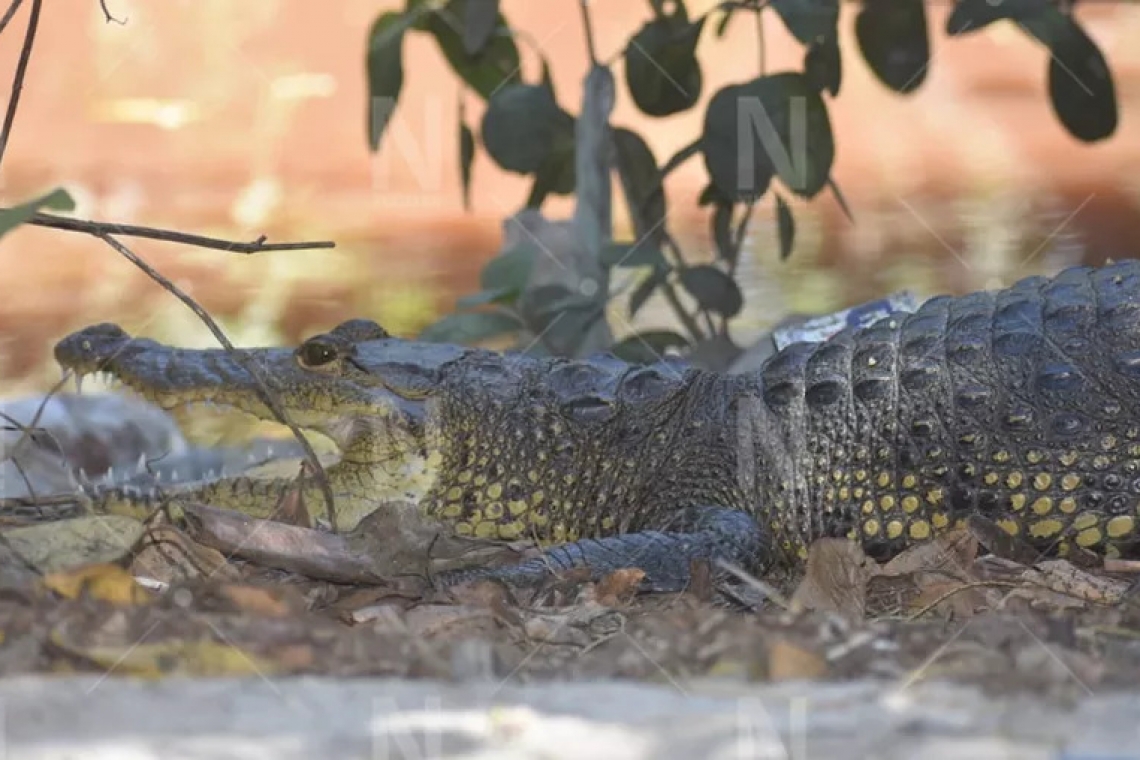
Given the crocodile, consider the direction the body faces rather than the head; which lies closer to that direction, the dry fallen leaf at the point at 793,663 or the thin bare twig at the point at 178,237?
the thin bare twig

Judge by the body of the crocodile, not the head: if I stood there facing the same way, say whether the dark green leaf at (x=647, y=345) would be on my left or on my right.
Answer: on my right

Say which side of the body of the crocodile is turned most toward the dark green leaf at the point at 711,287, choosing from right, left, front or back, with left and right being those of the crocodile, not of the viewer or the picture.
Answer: right

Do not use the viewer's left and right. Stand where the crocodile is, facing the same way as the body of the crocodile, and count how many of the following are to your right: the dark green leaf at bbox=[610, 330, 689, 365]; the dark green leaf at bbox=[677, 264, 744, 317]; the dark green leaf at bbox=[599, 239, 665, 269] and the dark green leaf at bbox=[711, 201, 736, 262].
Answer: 4

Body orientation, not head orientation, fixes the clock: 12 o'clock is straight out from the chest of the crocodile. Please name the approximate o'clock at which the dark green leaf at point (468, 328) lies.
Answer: The dark green leaf is roughly at 2 o'clock from the crocodile.

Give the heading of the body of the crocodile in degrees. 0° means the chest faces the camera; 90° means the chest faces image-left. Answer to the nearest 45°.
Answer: approximately 90°

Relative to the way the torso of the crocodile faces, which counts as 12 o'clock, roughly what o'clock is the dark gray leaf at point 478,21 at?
The dark gray leaf is roughly at 2 o'clock from the crocodile.

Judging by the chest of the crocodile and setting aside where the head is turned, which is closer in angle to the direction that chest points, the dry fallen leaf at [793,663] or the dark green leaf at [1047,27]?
the dry fallen leaf

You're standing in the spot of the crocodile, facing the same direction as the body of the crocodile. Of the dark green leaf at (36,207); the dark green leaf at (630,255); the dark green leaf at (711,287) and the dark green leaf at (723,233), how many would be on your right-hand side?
3

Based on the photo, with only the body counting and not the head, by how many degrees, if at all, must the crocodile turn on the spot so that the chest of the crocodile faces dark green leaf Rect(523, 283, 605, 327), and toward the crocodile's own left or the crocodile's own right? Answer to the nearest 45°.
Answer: approximately 90° to the crocodile's own right

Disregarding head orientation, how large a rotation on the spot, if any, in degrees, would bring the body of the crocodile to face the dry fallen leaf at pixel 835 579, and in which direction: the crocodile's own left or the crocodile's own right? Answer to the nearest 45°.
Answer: approximately 90° to the crocodile's own left

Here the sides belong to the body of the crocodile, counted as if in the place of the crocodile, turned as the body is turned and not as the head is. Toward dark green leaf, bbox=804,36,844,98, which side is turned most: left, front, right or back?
right

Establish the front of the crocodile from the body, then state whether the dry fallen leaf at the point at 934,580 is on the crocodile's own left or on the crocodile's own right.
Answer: on the crocodile's own left
